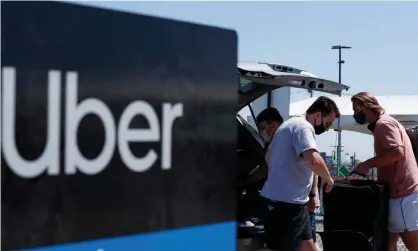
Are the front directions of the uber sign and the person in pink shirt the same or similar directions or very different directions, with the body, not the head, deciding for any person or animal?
very different directions

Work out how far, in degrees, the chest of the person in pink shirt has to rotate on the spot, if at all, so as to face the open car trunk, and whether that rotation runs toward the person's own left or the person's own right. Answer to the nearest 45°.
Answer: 0° — they already face it

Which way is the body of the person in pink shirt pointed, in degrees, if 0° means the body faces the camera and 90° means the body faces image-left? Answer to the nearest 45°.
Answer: approximately 90°

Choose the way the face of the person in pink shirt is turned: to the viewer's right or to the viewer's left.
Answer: to the viewer's left

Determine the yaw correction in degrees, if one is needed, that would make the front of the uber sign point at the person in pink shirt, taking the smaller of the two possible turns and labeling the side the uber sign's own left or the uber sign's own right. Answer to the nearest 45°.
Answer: approximately 90° to the uber sign's own left

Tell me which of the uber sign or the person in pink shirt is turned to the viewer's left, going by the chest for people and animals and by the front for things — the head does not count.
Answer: the person in pink shirt

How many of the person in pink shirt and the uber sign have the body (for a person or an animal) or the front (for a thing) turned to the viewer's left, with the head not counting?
1

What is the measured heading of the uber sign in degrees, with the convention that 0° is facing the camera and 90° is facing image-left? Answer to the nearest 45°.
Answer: approximately 315°

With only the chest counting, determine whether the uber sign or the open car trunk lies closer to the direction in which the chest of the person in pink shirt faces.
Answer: the open car trunk
